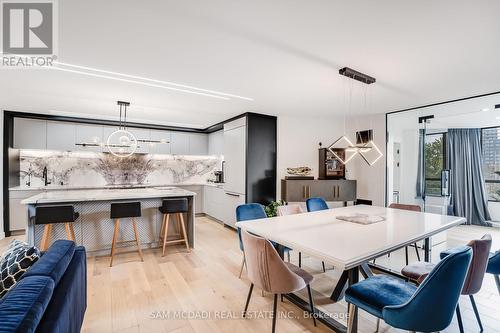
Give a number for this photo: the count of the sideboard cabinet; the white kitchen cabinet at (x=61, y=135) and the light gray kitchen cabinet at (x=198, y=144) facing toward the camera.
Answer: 3

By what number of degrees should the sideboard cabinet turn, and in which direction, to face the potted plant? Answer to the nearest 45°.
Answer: approximately 45° to its right

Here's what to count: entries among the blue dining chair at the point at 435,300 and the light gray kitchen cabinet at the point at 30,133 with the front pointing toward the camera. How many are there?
1

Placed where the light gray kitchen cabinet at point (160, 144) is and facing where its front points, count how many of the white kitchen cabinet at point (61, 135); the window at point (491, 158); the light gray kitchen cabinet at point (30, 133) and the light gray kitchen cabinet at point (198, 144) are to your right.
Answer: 2

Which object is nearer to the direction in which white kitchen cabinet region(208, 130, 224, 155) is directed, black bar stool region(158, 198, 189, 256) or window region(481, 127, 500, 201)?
the black bar stool

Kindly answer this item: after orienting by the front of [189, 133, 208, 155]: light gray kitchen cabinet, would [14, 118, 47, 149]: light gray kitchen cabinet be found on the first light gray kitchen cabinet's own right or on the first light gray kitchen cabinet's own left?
on the first light gray kitchen cabinet's own right

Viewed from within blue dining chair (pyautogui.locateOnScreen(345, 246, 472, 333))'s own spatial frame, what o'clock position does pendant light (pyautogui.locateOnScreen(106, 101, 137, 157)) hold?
The pendant light is roughly at 11 o'clock from the blue dining chair.

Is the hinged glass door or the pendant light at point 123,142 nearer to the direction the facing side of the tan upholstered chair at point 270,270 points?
the hinged glass door

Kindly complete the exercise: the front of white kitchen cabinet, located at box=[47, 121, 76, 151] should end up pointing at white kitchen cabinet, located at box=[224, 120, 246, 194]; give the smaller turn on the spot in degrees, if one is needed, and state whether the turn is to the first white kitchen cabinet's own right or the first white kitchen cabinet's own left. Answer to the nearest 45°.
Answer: approximately 45° to the first white kitchen cabinet's own left

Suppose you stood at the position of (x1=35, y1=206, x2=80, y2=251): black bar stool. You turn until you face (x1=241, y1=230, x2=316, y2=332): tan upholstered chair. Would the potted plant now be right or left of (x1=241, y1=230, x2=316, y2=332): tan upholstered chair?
left

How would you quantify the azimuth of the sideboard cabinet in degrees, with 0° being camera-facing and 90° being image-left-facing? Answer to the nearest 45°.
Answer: approximately 0°

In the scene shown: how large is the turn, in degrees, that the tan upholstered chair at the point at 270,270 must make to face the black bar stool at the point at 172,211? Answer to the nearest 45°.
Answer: approximately 90° to its left

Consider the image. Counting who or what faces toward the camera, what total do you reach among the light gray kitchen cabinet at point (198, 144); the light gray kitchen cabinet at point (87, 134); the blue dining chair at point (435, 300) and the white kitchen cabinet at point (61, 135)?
3
